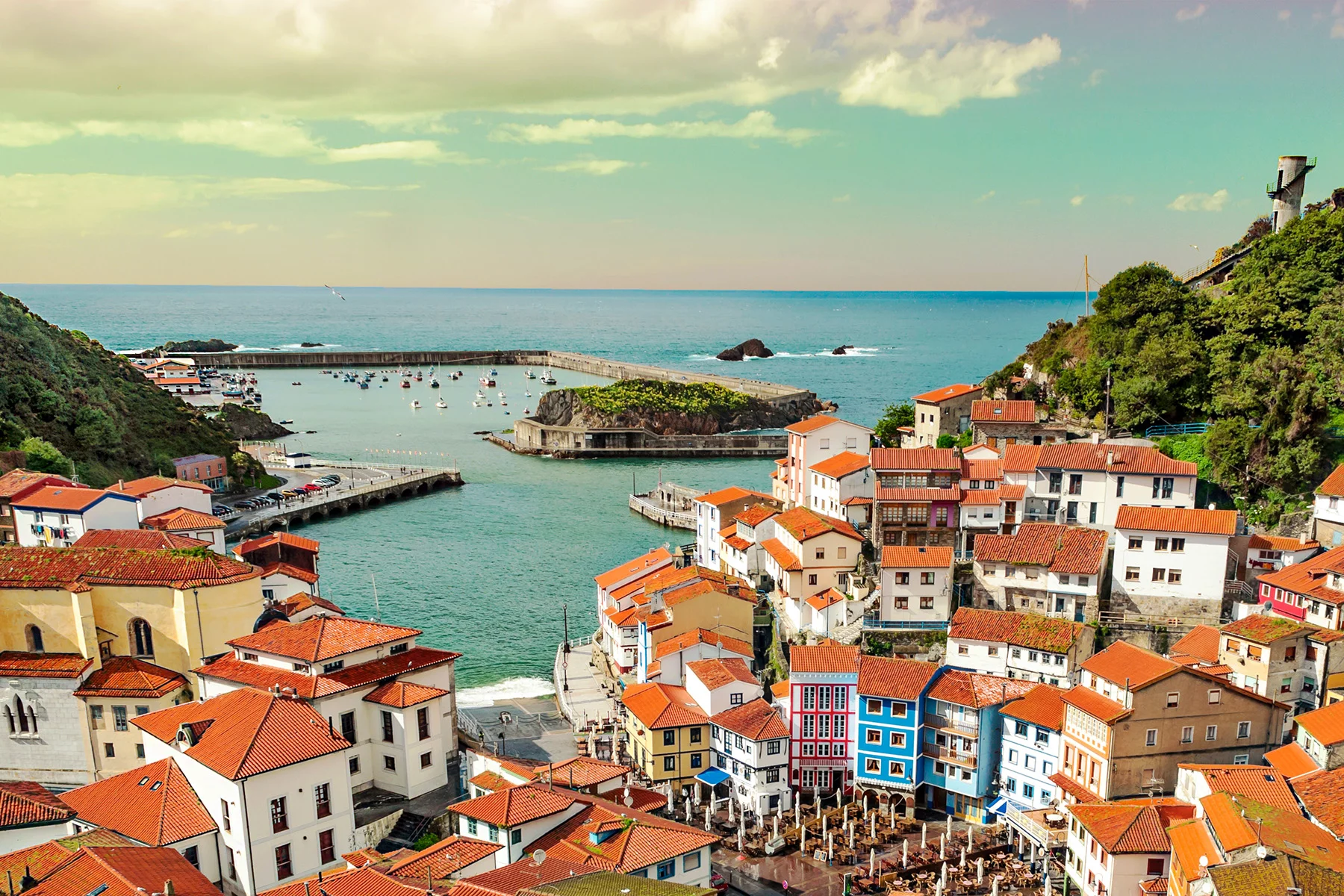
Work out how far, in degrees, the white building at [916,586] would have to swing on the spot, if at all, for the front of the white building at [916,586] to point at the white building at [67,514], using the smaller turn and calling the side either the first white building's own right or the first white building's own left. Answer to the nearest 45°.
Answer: approximately 90° to the first white building's own right

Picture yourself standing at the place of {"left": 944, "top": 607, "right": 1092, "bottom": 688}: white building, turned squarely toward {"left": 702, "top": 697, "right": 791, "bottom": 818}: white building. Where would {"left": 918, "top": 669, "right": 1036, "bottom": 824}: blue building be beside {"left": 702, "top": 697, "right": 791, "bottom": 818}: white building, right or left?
left

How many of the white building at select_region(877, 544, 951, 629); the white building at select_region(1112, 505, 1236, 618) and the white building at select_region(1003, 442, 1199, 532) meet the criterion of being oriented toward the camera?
3

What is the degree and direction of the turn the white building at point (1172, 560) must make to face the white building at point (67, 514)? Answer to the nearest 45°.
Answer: approximately 90° to its right

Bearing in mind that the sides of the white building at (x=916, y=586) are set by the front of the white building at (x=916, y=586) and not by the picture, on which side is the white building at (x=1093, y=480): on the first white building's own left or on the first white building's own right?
on the first white building's own left

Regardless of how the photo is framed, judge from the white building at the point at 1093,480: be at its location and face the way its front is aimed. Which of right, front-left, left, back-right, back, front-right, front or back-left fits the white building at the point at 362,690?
front-right

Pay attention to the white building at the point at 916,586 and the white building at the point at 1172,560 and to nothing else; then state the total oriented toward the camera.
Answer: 2

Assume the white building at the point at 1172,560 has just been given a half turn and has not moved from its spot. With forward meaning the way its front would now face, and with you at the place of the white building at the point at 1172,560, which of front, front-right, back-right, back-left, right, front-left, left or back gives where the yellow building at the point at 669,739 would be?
back-left

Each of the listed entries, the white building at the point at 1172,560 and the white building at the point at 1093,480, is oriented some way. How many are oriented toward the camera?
2

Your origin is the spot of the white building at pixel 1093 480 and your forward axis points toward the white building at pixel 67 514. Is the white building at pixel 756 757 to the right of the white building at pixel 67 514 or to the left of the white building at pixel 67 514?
left

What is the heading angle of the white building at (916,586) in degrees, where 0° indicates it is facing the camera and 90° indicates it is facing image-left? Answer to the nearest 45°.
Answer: approximately 0°

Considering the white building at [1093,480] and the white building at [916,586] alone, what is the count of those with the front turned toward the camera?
2

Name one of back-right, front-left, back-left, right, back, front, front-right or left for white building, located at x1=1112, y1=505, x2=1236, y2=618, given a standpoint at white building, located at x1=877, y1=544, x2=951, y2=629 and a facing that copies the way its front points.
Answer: left

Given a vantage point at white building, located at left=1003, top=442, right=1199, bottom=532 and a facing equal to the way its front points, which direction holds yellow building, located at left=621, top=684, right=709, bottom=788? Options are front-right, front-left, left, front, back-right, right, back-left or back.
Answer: front-right
